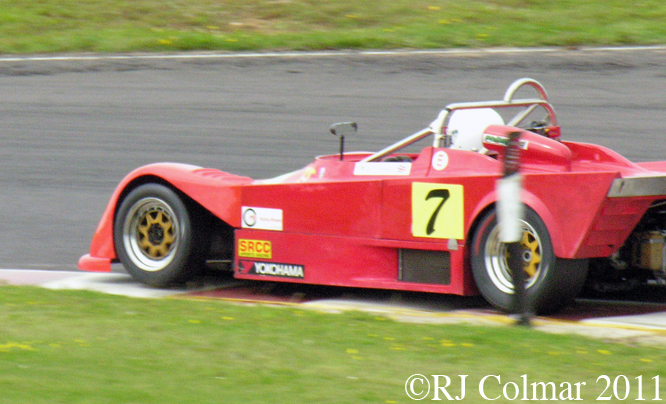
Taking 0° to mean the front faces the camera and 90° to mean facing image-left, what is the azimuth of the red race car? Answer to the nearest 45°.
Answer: approximately 135°
